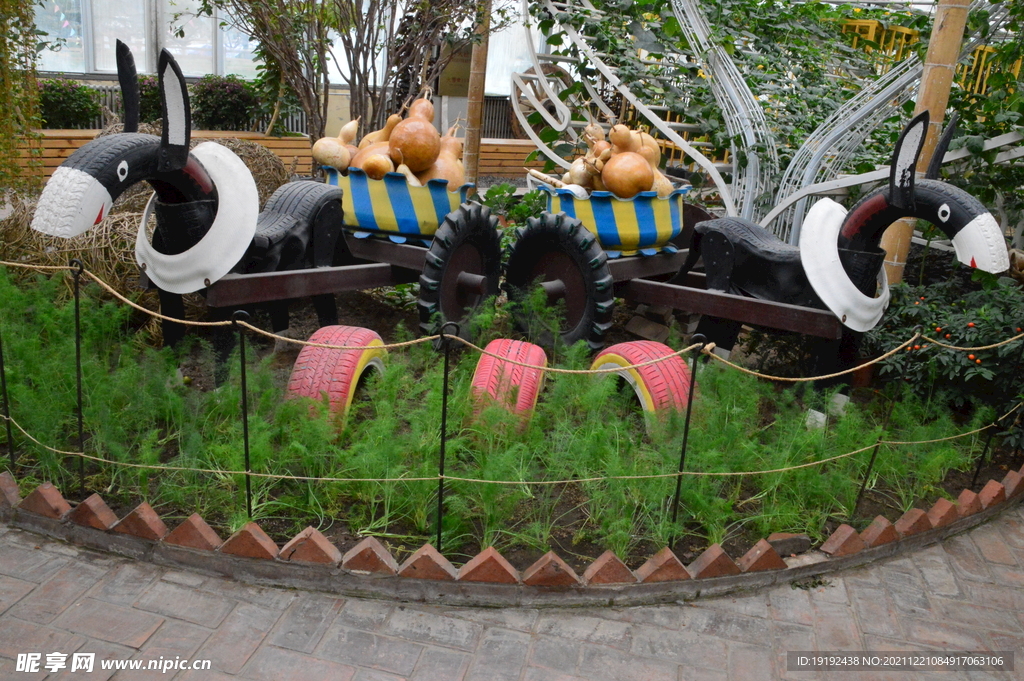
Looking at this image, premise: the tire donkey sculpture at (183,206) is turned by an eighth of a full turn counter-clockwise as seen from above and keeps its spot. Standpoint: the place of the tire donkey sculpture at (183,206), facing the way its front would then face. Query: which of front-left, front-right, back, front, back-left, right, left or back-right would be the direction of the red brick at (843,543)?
front-left

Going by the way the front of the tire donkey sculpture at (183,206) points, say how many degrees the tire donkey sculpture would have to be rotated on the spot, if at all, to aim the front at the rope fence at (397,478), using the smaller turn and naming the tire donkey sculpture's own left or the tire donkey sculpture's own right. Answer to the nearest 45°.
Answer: approximately 90° to the tire donkey sculpture's own left

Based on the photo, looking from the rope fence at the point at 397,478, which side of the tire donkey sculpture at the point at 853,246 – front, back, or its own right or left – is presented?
right

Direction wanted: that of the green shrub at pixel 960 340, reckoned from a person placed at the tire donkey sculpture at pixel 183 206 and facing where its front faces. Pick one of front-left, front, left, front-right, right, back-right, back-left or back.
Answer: back-left

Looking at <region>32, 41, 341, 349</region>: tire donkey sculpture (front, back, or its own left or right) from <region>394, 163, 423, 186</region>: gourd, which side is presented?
back

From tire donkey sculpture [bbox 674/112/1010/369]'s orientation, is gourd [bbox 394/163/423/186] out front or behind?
behind

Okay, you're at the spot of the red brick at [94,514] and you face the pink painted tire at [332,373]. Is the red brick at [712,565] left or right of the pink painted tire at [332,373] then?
right

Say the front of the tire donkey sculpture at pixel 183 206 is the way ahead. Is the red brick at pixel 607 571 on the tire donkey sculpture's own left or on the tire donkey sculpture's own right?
on the tire donkey sculpture's own left

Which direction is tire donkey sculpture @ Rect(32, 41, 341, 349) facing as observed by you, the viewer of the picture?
facing the viewer and to the left of the viewer

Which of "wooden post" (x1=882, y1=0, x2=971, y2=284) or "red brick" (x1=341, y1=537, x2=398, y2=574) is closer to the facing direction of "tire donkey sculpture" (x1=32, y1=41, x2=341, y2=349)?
the red brick

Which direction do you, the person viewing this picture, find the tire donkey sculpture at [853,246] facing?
facing the viewer and to the right of the viewer

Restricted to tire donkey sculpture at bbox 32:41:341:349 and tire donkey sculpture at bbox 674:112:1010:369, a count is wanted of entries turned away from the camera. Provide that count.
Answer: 0

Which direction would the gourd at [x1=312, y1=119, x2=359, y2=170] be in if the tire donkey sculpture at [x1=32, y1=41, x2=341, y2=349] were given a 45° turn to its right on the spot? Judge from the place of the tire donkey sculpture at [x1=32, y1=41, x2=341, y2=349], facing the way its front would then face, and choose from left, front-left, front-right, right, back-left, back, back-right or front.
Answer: back-right

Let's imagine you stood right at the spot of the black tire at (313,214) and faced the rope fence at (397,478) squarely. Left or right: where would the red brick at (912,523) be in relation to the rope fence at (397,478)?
left

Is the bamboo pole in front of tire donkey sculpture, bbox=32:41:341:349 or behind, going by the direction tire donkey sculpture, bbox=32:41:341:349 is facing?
behind

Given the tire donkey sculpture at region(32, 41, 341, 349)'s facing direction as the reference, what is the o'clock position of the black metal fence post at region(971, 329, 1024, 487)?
The black metal fence post is roughly at 8 o'clock from the tire donkey sculpture.
